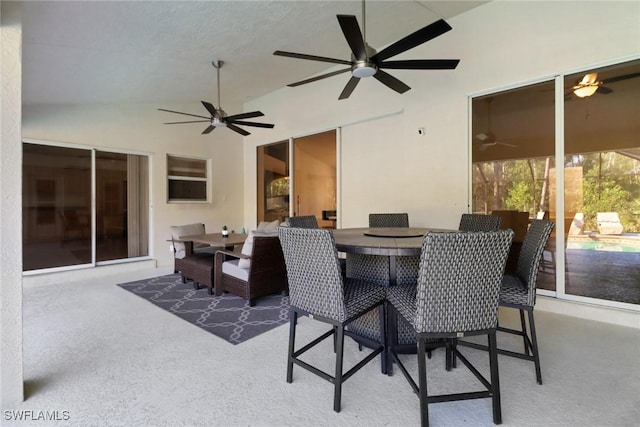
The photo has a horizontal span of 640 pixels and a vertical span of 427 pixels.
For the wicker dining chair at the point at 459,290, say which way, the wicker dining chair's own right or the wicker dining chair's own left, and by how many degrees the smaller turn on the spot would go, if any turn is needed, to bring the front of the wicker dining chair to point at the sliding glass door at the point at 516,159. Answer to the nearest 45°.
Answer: approximately 45° to the wicker dining chair's own right

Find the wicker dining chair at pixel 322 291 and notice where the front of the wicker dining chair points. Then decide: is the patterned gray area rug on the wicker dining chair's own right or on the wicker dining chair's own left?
on the wicker dining chair's own left

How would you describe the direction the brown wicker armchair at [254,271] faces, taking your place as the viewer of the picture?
facing away from the viewer and to the left of the viewer

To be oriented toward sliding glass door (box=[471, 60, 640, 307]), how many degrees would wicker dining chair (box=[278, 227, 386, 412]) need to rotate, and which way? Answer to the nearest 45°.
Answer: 0° — it already faces it

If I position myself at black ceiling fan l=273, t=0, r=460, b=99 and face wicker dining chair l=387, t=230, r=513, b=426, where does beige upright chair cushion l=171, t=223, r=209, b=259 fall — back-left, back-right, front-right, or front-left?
back-right

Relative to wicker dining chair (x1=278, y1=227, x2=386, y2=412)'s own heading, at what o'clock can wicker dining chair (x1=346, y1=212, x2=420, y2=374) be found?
wicker dining chair (x1=346, y1=212, x2=420, y2=374) is roughly at 12 o'clock from wicker dining chair (x1=278, y1=227, x2=386, y2=412).

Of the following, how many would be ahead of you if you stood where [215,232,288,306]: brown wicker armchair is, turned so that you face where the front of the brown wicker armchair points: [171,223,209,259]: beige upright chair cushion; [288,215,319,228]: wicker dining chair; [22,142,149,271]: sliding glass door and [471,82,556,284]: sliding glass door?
2

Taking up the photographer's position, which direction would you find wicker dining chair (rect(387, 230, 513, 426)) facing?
facing away from the viewer and to the left of the viewer

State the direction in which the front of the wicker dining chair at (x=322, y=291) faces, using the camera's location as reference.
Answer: facing away from the viewer and to the right of the viewer

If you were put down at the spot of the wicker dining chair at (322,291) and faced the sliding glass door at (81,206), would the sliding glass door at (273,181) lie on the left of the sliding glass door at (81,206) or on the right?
right
